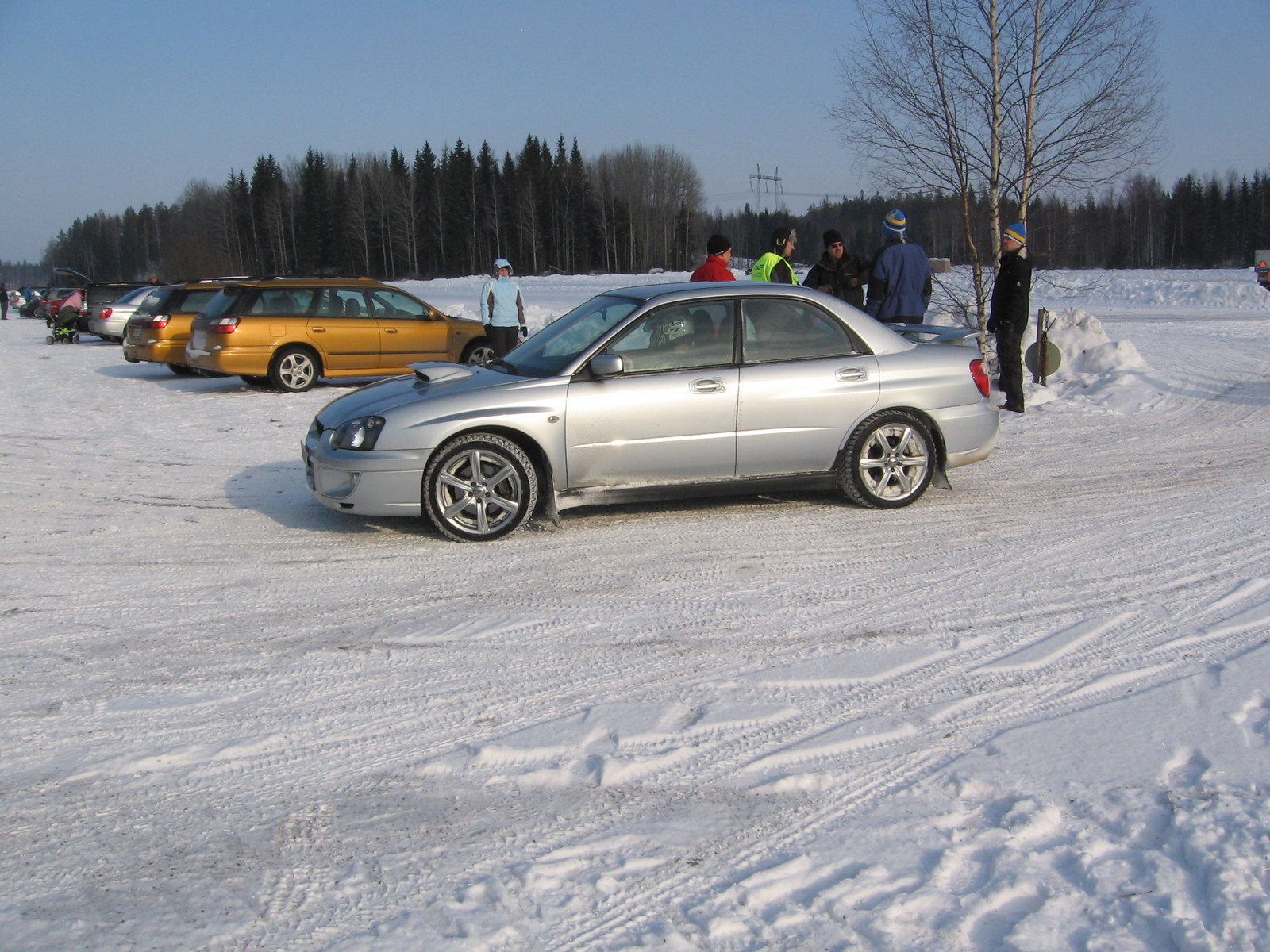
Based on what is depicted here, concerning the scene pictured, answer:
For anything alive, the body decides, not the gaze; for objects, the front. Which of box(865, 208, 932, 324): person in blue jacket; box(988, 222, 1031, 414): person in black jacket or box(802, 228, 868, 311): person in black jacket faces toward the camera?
box(802, 228, 868, 311): person in black jacket

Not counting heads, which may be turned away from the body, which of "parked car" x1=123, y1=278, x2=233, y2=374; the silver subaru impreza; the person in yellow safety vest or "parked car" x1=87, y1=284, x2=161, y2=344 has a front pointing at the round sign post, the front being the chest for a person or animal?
the person in yellow safety vest

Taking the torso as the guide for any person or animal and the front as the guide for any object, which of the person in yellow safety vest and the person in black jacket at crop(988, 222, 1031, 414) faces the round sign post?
the person in yellow safety vest

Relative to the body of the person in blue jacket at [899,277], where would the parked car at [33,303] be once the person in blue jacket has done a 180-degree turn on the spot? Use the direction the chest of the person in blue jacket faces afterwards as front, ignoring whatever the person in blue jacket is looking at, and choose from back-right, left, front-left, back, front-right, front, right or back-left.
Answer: back-right

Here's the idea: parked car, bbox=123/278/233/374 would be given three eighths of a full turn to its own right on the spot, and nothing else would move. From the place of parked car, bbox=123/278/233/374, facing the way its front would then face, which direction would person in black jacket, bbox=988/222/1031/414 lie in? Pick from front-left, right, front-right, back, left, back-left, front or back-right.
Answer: front-left

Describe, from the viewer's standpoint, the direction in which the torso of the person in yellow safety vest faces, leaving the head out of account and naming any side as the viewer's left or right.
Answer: facing away from the viewer and to the right of the viewer

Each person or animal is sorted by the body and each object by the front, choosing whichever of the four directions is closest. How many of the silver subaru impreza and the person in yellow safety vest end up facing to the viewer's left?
1

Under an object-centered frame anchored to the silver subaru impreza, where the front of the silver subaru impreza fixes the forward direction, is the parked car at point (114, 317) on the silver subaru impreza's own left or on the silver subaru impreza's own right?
on the silver subaru impreza's own right

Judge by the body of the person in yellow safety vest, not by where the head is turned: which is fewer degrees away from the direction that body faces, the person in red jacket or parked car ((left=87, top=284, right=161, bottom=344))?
the parked car

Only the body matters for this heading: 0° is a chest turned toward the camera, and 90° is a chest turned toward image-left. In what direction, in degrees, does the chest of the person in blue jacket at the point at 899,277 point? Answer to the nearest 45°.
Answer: approximately 180°

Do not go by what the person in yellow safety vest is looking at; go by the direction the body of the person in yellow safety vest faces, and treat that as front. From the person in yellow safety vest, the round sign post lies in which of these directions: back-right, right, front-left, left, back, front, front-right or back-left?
front

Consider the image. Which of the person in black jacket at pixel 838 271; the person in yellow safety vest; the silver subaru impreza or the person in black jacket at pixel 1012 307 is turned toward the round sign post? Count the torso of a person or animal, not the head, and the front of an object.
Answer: the person in yellow safety vest

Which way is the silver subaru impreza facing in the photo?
to the viewer's left

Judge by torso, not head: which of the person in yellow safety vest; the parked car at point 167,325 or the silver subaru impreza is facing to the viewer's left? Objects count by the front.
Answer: the silver subaru impreza
